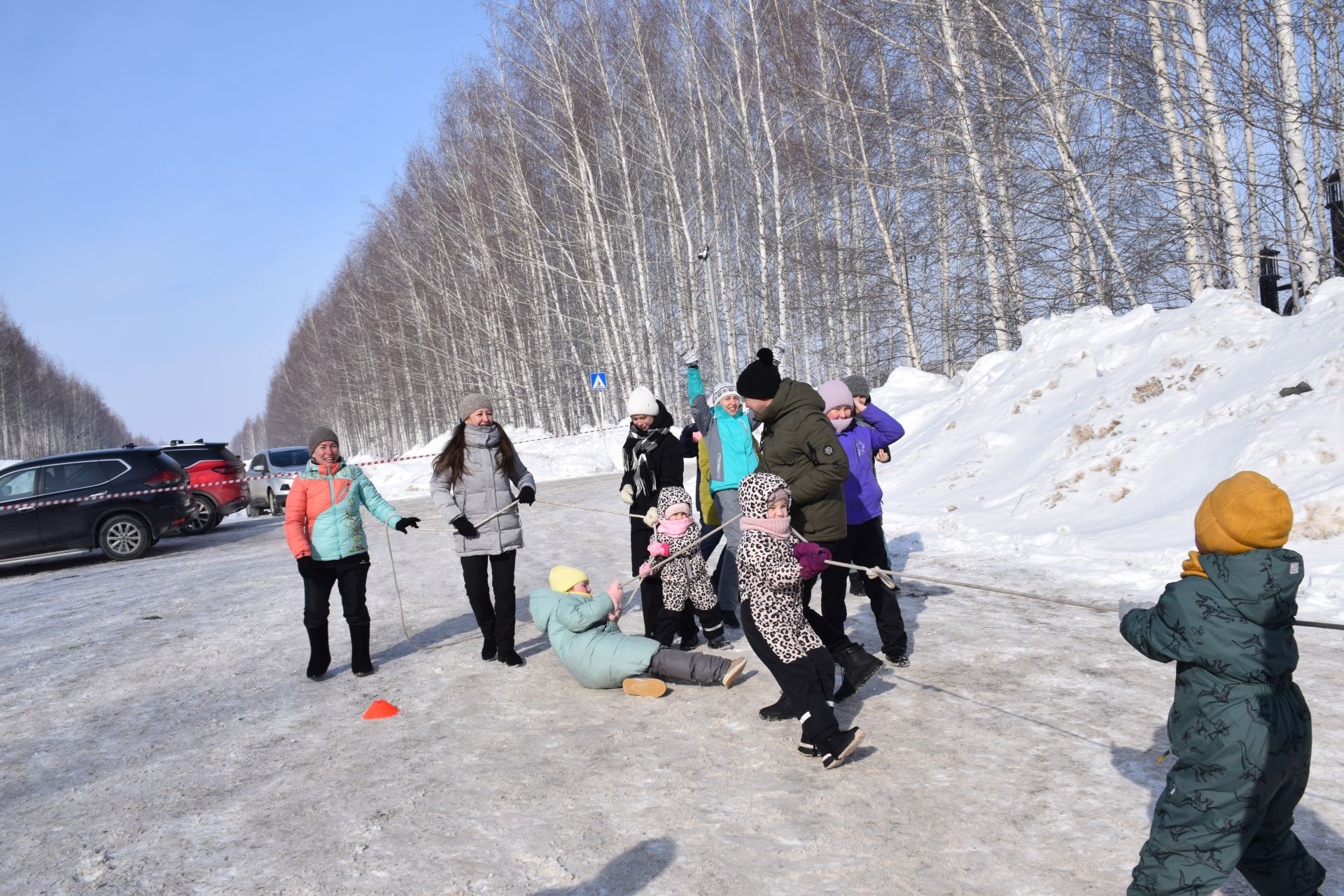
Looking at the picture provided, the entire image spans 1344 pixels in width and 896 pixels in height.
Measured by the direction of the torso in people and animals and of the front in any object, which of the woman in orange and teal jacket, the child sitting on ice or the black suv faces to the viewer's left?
the black suv

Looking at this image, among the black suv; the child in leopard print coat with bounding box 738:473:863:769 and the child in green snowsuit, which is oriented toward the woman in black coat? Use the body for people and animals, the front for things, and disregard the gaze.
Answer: the child in green snowsuit

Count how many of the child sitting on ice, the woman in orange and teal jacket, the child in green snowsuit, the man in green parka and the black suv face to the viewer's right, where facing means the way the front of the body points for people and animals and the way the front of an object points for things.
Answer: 1

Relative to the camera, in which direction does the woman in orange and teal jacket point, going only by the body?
toward the camera

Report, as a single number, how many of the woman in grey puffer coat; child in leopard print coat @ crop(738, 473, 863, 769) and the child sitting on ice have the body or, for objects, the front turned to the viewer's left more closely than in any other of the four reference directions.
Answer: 0

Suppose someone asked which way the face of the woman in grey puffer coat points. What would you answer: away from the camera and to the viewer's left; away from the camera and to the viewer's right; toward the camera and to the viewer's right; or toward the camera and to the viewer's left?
toward the camera and to the viewer's right

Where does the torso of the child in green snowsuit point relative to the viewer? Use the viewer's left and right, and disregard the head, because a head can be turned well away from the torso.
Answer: facing away from the viewer and to the left of the viewer

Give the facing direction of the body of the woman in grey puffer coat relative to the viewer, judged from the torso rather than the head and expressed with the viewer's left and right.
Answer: facing the viewer and to the right of the viewer

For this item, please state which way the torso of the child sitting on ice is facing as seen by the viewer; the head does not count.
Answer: to the viewer's right

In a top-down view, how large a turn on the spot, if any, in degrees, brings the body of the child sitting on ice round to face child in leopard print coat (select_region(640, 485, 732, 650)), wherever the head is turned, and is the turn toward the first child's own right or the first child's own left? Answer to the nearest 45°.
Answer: approximately 45° to the first child's own left

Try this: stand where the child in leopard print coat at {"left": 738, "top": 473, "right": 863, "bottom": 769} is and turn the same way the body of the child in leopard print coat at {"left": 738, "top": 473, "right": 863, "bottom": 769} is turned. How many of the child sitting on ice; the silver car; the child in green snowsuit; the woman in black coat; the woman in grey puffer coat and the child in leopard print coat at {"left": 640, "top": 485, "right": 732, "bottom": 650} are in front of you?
1

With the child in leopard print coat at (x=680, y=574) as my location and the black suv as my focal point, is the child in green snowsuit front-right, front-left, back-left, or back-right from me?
back-left

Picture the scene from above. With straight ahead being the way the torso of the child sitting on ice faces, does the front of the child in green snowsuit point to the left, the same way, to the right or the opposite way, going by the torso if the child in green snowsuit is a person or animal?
to the left

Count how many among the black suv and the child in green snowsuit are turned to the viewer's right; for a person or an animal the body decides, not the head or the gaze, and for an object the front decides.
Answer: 0

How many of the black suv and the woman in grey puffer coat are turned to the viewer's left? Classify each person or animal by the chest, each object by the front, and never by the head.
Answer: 1
